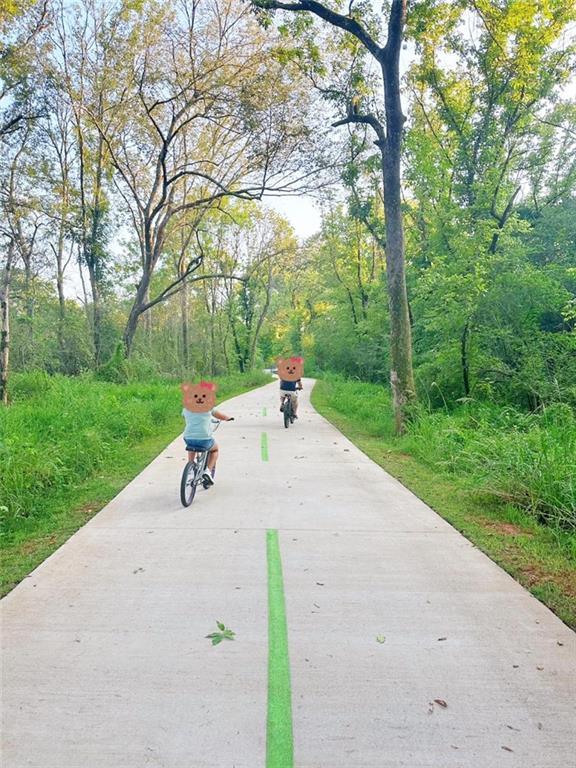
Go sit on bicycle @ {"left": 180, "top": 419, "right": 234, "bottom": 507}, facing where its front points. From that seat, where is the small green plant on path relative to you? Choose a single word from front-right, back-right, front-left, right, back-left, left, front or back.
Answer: back-right

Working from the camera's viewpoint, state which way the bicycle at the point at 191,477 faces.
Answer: facing away from the viewer and to the right of the viewer

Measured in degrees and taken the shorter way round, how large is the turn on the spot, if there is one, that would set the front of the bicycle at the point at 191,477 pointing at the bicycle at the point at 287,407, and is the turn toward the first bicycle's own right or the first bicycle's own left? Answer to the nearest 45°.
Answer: approximately 45° to the first bicycle's own left

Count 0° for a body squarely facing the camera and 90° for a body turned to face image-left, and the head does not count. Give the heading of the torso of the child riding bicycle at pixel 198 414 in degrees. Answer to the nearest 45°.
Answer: approximately 225°

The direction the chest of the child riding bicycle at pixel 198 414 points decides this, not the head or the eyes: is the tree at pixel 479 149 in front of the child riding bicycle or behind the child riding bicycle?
in front

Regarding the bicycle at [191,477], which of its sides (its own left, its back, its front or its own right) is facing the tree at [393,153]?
front

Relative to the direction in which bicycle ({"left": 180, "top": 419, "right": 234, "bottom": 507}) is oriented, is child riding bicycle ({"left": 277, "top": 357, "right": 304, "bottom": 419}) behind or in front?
in front

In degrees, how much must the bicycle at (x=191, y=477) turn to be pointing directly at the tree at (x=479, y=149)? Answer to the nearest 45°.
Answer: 0° — it already faces it

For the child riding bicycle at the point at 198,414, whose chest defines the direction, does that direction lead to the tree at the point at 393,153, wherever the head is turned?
yes
